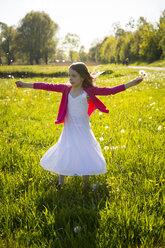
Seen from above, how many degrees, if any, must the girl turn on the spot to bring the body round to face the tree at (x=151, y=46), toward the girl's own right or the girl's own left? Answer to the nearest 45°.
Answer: approximately 180°

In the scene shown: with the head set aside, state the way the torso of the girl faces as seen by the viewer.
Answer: toward the camera

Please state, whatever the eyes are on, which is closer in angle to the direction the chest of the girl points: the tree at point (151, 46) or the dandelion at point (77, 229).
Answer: the dandelion

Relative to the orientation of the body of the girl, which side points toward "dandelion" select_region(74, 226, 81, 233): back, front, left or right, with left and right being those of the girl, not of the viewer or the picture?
front
